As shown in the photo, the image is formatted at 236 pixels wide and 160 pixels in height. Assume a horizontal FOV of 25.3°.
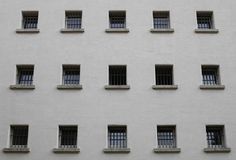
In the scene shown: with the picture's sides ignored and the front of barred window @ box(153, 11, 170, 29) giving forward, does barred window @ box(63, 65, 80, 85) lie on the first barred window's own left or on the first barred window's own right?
on the first barred window's own right

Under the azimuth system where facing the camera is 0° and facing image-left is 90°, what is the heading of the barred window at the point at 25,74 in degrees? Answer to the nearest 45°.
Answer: approximately 0°

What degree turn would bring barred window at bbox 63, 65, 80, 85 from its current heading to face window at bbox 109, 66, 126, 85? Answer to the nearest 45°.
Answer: approximately 90° to its left

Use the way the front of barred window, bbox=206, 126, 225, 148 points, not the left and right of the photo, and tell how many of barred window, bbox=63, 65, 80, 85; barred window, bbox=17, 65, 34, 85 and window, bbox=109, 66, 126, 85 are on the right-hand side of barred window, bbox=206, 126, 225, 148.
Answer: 3

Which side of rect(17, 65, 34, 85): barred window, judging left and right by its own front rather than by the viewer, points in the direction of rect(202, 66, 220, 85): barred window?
left
